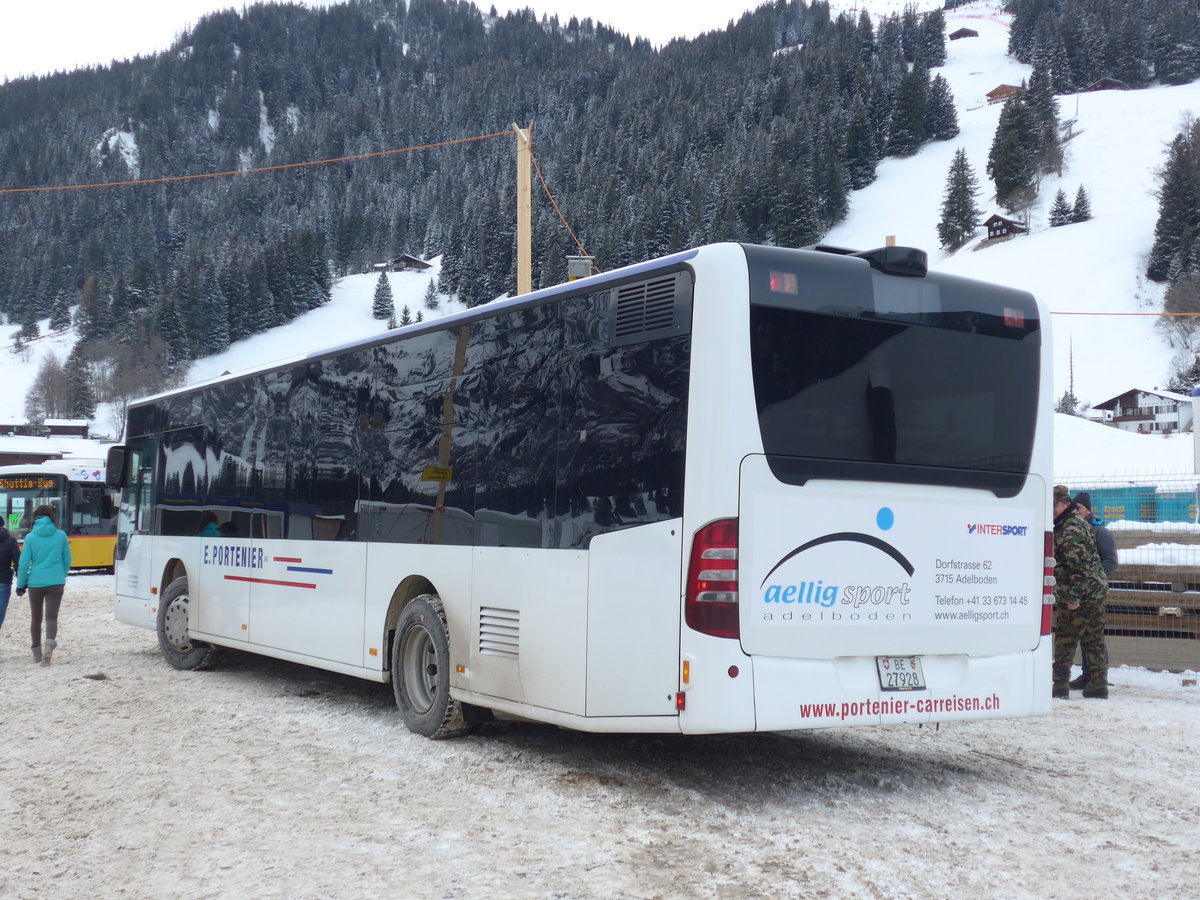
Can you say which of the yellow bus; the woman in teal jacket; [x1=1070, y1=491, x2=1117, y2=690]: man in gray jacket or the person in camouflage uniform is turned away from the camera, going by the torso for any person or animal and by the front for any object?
the woman in teal jacket

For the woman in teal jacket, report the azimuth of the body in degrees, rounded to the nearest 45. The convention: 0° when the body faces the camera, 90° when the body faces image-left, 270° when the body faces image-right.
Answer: approximately 180°

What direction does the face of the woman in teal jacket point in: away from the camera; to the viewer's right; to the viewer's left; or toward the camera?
away from the camera

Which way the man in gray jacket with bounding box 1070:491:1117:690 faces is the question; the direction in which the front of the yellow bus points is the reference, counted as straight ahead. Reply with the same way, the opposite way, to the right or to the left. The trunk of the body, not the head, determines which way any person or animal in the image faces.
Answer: to the right

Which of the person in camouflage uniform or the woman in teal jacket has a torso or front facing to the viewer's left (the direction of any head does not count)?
the person in camouflage uniform

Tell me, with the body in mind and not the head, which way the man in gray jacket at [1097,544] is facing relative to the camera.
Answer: to the viewer's left

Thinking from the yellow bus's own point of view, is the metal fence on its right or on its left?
on its left

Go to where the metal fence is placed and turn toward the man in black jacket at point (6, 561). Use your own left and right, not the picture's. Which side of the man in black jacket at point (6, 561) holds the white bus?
left

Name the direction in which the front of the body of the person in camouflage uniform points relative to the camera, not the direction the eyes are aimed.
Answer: to the viewer's left
